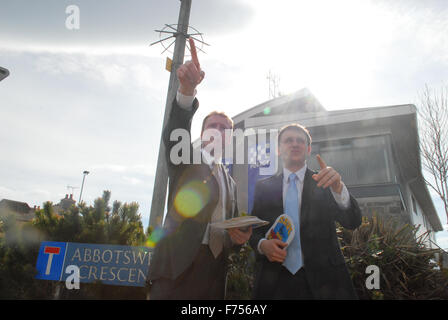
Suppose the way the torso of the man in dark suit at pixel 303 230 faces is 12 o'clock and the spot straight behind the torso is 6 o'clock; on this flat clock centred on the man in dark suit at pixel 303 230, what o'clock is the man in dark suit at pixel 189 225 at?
the man in dark suit at pixel 189 225 is roughly at 2 o'clock from the man in dark suit at pixel 303 230.

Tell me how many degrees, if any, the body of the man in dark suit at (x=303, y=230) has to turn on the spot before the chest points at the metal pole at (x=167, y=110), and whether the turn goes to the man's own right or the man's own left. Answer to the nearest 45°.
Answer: approximately 135° to the man's own right

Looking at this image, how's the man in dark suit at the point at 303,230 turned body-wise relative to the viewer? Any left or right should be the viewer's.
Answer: facing the viewer

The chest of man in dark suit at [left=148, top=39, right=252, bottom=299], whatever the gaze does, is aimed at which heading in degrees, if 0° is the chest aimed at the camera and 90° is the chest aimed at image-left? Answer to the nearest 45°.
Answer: approximately 315°

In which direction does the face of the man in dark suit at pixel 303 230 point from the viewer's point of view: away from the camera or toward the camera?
toward the camera

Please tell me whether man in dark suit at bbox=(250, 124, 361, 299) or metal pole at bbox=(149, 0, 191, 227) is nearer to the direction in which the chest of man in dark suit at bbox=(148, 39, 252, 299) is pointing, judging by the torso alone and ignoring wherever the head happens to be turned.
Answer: the man in dark suit

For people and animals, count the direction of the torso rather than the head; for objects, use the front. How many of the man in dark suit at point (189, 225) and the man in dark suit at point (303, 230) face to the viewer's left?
0

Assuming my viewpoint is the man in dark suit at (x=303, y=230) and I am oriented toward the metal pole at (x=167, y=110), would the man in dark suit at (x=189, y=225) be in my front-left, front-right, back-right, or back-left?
front-left

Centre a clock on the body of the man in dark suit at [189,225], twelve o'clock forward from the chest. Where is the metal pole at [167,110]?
The metal pole is roughly at 7 o'clock from the man in dark suit.
